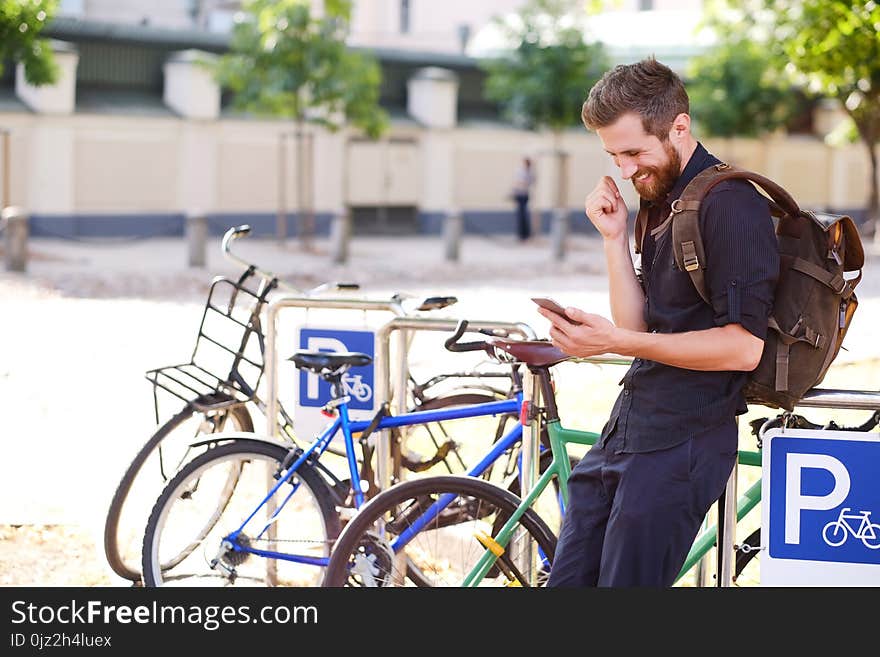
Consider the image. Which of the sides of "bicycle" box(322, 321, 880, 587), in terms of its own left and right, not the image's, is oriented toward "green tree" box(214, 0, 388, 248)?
left

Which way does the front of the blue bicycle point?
to the viewer's right

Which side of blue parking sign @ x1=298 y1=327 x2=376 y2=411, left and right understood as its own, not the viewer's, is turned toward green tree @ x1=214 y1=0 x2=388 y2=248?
back

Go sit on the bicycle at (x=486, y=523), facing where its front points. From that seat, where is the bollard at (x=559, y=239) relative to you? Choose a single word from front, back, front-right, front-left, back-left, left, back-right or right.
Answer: left

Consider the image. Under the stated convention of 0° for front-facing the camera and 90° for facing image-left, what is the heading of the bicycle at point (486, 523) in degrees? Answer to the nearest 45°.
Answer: approximately 270°

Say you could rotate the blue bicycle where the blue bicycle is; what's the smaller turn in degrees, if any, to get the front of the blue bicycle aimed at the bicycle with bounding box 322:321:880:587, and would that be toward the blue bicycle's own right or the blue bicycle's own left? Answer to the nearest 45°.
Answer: approximately 45° to the blue bicycle's own right

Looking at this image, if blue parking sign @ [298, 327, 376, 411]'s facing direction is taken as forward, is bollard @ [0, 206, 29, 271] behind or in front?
behind

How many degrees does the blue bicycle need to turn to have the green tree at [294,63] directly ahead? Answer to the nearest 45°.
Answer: approximately 90° to its left

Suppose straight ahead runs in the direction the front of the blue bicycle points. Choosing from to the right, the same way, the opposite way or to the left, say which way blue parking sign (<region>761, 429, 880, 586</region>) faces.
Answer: to the right

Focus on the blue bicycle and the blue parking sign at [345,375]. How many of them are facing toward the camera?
1

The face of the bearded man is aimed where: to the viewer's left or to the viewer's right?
to the viewer's left

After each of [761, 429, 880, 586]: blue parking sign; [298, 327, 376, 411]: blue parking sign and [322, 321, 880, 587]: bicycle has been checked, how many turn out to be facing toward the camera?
2
